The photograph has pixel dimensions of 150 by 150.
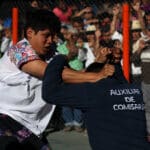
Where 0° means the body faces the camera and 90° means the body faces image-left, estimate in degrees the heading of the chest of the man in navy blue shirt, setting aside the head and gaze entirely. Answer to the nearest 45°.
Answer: approximately 135°
